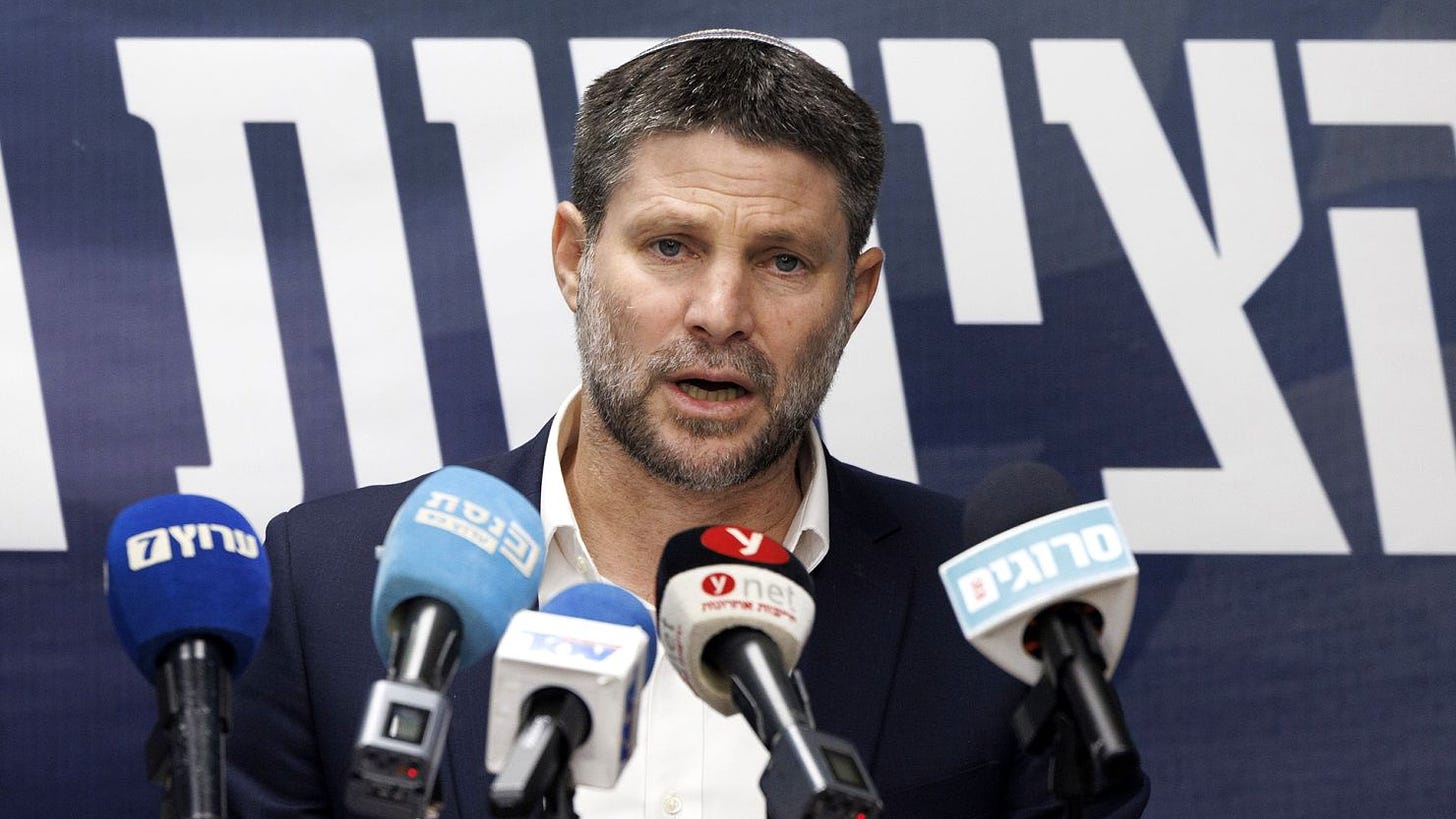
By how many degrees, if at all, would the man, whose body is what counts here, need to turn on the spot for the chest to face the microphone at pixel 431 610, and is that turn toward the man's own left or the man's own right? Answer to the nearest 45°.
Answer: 0° — they already face it

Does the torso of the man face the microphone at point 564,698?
yes

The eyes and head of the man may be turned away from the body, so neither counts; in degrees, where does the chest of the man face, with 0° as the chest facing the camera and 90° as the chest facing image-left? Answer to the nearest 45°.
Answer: approximately 0°

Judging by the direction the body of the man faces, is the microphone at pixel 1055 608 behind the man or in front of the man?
in front

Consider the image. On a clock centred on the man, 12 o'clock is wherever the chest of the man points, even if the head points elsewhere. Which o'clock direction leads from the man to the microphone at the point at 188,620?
The microphone is roughly at 1 o'clock from the man.

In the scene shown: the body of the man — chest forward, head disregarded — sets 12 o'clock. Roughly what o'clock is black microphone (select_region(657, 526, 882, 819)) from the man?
The black microphone is roughly at 12 o'clock from the man.
